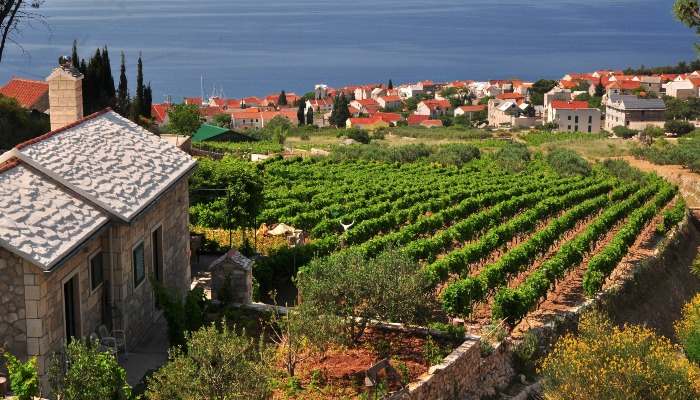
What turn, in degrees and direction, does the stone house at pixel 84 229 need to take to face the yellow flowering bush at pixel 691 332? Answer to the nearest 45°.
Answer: approximately 45° to its left

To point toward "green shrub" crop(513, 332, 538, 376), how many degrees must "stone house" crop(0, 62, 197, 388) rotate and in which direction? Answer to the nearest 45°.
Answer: approximately 45° to its left

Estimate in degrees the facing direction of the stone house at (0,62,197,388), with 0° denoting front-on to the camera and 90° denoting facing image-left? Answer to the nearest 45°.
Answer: approximately 315°

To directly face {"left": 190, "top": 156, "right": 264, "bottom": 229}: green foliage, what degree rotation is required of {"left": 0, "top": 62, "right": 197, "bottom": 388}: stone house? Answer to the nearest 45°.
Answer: approximately 135° to its left

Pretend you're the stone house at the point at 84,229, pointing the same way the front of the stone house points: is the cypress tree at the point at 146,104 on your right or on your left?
on your left

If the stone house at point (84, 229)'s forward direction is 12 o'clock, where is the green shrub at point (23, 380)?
The green shrub is roughly at 2 o'clock from the stone house.

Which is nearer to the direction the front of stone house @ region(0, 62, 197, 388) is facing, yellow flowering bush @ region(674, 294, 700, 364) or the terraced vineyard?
the yellow flowering bush

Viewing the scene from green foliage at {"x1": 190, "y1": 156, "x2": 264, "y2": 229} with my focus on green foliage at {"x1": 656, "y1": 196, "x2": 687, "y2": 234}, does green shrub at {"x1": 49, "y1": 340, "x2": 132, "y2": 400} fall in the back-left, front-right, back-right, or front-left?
back-right

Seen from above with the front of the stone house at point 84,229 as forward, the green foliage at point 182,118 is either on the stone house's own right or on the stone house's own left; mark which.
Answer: on the stone house's own left

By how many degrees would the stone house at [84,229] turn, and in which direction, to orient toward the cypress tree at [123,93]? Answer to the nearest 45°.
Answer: approximately 135° to its left
